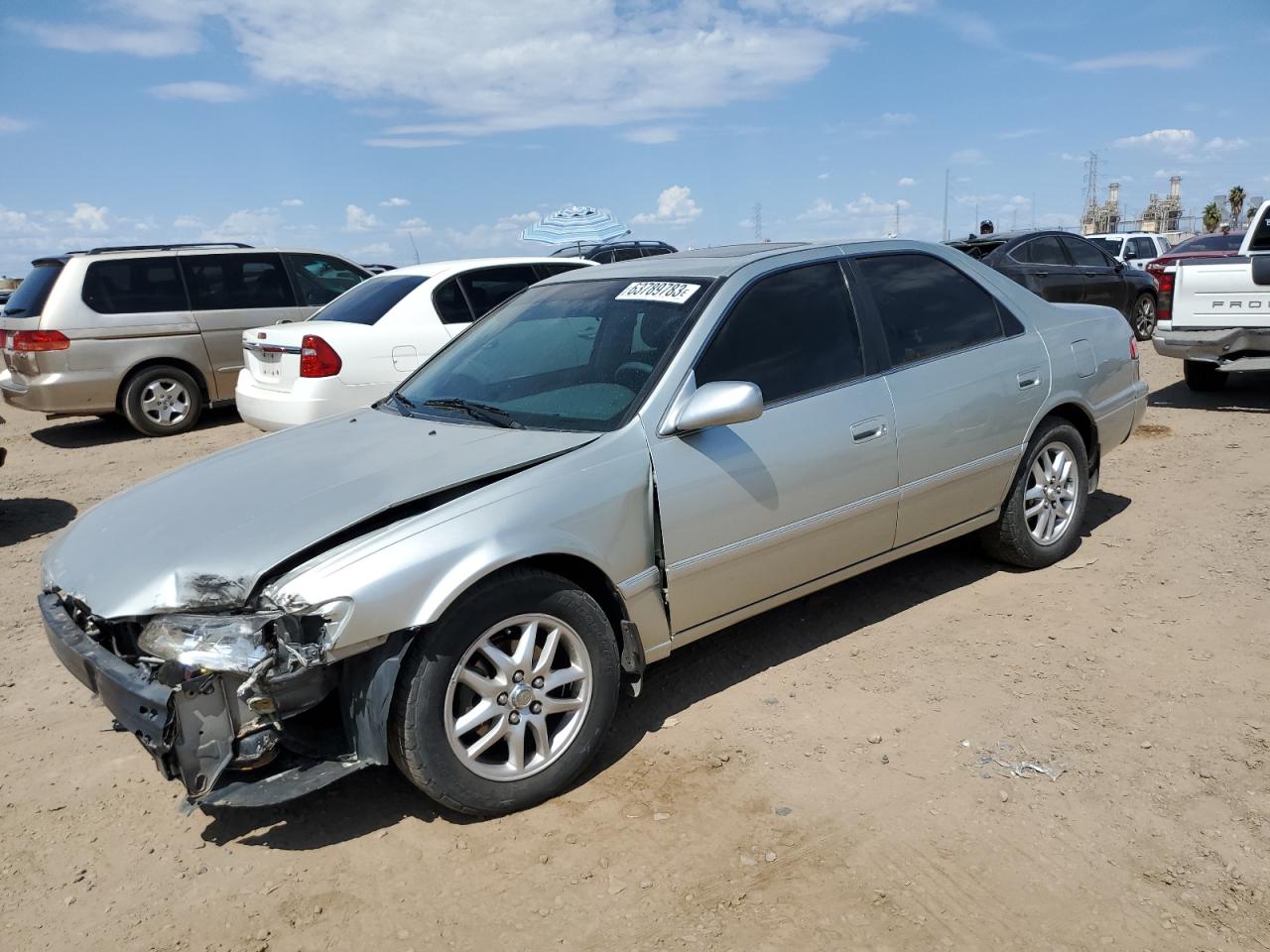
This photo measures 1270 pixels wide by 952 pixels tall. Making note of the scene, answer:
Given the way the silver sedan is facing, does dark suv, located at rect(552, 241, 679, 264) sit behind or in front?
behind

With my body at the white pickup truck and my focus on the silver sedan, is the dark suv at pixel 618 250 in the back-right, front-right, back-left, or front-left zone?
back-right

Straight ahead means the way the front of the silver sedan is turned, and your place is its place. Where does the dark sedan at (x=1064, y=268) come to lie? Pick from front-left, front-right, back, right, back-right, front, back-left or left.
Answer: back

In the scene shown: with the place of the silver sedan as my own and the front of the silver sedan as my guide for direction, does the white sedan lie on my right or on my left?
on my right

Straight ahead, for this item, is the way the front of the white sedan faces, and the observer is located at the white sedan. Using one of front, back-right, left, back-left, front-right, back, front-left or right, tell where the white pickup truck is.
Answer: front-right

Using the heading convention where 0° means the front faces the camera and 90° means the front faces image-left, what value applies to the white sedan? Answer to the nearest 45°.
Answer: approximately 225°

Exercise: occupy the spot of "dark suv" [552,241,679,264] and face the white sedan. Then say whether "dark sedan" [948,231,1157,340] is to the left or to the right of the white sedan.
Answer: left

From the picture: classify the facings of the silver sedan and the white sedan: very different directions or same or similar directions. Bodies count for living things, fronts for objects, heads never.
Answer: very different directions

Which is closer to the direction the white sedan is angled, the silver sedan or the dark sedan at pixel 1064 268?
the dark sedan

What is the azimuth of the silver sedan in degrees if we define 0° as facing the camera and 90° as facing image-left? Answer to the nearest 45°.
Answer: approximately 45°
